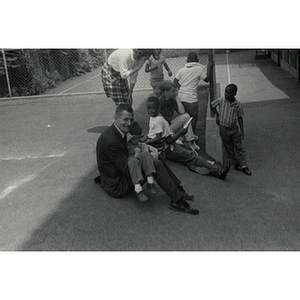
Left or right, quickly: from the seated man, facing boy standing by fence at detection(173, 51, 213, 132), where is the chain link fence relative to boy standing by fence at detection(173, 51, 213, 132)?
left

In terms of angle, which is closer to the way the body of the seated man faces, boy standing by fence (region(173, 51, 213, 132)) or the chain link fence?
the boy standing by fence

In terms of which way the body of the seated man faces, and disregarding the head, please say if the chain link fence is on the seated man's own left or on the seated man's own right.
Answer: on the seated man's own left

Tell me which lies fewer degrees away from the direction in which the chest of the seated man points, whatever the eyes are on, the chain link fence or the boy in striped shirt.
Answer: the boy in striped shirt

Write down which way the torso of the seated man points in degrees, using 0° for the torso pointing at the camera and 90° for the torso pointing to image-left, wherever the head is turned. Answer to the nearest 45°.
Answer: approximately 270°

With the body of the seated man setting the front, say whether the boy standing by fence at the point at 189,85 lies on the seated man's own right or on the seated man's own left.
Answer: on the seated man's own left

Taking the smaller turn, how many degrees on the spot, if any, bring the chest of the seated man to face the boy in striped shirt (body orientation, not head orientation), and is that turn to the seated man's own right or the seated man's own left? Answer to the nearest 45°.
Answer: approximately 45° to the seated man's own left
